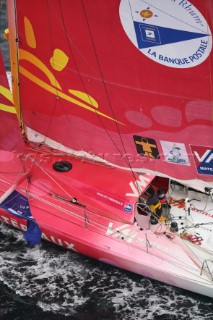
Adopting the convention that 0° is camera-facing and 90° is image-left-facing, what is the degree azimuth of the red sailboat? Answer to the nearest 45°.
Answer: approximately 135°
